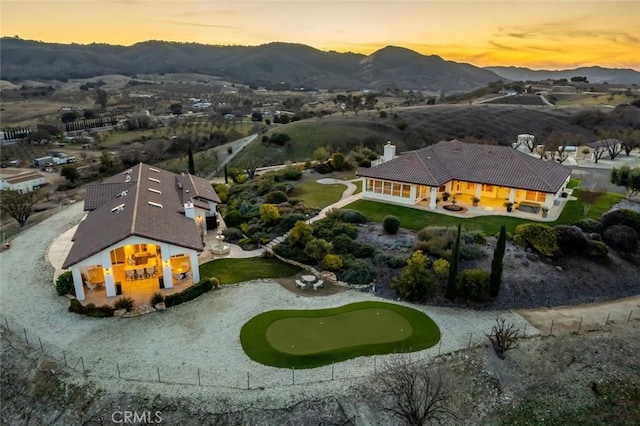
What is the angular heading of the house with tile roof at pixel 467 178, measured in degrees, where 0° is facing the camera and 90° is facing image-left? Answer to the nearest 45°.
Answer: approximately 0°

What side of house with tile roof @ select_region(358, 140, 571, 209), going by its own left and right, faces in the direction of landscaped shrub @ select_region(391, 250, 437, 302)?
front

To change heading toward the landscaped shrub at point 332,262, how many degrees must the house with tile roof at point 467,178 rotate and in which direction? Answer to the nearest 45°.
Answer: approximately 45° to its right

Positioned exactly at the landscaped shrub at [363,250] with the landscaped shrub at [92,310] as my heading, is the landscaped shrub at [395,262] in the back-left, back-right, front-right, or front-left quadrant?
back-left

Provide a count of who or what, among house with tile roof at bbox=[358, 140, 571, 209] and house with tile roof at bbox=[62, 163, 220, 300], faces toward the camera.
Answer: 2

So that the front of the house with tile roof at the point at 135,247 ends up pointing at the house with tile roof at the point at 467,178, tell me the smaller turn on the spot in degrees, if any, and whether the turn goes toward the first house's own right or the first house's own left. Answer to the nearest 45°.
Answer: approximately 90° to the first house's own left

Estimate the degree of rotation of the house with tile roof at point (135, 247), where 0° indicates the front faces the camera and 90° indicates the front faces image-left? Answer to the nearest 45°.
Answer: approximately 0°

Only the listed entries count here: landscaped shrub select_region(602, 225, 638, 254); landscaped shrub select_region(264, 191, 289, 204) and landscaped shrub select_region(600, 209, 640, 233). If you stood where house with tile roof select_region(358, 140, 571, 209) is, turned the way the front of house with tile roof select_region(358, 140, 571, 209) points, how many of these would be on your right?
1

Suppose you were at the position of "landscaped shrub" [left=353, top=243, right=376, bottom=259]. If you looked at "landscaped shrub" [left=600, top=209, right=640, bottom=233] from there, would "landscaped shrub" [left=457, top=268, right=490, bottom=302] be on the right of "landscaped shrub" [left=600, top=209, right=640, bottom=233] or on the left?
right

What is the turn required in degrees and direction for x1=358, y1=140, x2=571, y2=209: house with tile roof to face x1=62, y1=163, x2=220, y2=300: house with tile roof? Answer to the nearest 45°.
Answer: approximately 45° to its right

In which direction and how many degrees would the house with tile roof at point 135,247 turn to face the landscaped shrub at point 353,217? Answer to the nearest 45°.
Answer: approximately 90° to its left
